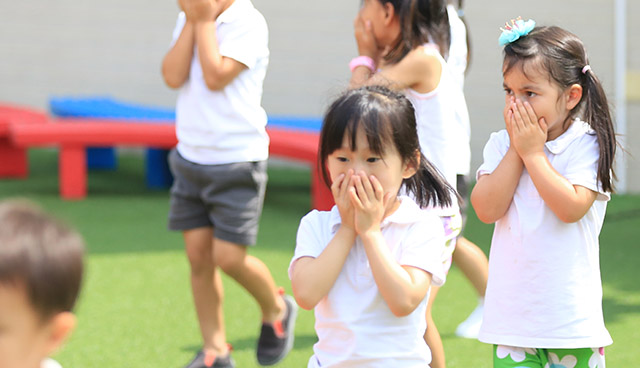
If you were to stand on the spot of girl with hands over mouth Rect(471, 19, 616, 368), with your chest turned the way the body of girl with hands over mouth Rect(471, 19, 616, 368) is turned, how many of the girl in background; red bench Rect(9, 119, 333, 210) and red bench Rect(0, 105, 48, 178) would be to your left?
0

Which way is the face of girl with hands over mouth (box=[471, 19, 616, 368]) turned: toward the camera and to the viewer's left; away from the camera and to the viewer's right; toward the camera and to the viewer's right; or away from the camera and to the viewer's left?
toward the camera and to the viewer's left

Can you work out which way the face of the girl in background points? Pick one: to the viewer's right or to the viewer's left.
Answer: to the viewer's left

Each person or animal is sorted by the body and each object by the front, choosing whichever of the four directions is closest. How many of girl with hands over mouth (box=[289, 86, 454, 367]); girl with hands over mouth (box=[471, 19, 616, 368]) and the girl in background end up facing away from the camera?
0

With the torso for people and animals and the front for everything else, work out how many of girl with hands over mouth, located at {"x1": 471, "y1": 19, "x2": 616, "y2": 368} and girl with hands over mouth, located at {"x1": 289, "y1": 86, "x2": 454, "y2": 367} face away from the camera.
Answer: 0

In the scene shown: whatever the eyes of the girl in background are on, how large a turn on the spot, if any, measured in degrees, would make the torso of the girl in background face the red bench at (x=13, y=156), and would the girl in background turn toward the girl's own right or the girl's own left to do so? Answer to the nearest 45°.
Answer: approximately 45° to the girl's own right

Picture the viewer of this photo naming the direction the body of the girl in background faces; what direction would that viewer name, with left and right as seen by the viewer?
facing to the left of the viewer

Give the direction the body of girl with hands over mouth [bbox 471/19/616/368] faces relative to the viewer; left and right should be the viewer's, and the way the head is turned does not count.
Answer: facing the viewer and to the left of the viewer

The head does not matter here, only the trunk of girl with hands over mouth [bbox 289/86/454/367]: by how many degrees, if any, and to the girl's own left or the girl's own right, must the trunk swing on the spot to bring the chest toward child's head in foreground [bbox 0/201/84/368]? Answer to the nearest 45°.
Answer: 0° — they already face them

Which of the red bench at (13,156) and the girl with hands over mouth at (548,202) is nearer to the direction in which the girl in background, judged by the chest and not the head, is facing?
the red bench

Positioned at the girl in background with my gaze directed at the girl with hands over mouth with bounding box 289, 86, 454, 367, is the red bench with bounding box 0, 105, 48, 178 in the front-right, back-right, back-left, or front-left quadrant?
back-right
